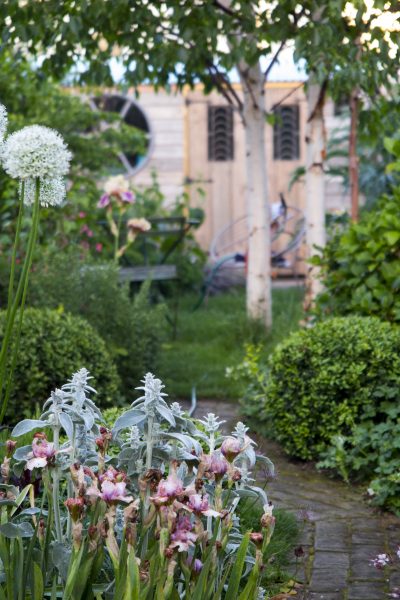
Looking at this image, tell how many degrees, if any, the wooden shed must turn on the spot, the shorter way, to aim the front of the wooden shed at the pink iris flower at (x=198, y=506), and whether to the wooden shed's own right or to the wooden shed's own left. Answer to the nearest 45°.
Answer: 0° — it already faces it

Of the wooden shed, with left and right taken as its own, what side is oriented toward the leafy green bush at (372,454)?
front

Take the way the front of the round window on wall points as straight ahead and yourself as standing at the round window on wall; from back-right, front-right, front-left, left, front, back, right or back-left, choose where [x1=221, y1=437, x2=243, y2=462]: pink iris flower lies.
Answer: front

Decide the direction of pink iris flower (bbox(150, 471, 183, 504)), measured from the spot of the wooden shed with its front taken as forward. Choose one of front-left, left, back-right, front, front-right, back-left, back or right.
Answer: front

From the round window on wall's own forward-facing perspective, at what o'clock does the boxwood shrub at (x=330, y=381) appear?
The boxwood shrub is roughly at 12 o'clock from the round window on wall.

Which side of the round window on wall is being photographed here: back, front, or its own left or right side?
front

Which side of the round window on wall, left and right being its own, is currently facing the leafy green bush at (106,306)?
front

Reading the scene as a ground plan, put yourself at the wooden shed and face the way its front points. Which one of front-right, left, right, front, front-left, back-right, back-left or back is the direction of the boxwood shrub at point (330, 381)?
front

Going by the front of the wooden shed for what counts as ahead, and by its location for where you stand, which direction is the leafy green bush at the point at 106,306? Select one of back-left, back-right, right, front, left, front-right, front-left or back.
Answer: front

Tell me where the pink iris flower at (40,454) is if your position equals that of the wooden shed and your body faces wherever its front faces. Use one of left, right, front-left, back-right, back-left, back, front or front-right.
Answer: front

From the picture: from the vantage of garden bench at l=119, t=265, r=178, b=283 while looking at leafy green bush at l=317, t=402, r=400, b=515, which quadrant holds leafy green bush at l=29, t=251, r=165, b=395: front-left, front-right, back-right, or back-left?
front-right

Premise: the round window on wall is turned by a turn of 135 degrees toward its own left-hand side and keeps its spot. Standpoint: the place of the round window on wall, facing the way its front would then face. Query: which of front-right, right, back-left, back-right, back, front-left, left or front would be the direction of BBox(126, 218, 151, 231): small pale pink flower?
back-right

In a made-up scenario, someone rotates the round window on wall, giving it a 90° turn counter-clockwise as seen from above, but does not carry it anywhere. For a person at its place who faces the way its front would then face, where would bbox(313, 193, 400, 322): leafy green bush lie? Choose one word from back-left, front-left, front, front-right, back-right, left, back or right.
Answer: right

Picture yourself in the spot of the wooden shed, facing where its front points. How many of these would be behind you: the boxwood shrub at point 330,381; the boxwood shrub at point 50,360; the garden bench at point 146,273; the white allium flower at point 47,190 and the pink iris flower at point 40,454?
0

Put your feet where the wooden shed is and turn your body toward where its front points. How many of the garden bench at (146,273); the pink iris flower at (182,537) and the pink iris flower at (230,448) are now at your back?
0

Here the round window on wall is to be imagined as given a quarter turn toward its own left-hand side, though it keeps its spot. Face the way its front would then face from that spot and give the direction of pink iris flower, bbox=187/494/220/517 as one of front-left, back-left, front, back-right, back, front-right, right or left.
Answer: right

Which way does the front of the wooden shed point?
toward the camera
